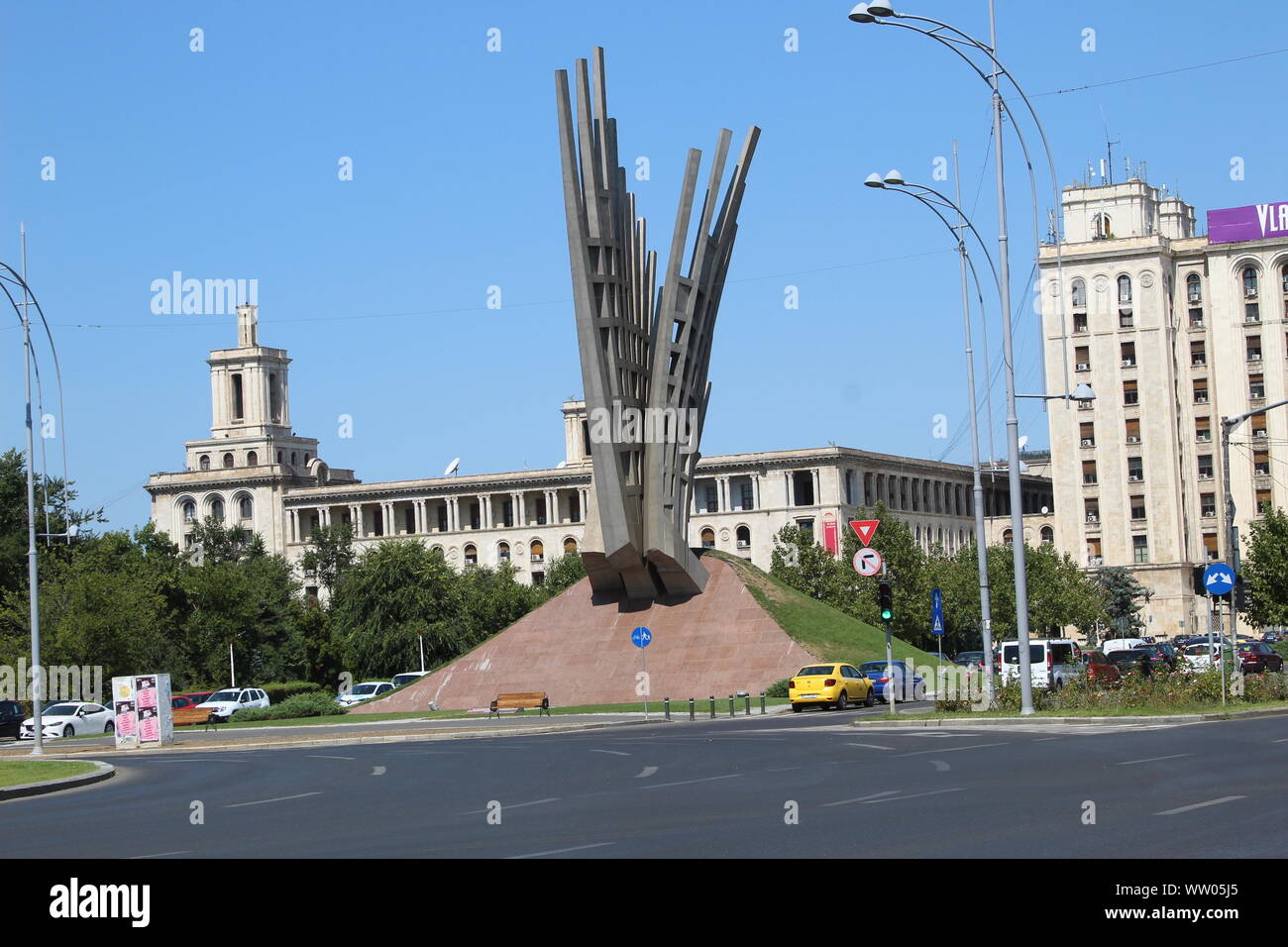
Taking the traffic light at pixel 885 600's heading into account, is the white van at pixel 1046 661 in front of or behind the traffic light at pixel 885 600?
behind

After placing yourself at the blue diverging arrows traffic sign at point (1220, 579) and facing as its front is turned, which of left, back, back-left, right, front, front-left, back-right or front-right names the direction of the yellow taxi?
back-right

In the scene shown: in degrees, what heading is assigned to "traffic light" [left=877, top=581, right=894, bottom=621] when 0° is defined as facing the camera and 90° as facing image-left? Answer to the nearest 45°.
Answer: approximately 0°

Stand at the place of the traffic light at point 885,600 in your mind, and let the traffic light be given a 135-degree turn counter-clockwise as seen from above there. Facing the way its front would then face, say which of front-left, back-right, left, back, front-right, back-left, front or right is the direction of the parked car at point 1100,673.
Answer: front

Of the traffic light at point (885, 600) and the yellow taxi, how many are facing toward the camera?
1
